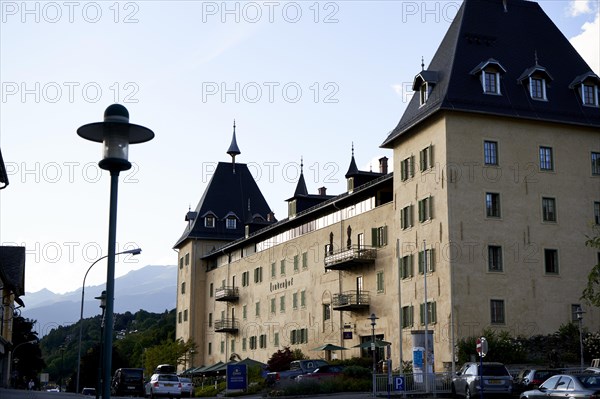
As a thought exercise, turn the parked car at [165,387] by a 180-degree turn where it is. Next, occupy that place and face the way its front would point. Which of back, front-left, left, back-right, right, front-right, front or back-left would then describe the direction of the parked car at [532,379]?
front-left

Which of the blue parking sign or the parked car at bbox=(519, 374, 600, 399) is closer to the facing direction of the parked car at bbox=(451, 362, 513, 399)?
the blue parking sign

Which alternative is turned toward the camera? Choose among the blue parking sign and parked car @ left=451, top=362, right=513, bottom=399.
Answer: the blue parking sign

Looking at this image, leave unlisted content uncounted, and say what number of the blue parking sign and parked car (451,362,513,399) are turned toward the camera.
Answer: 1

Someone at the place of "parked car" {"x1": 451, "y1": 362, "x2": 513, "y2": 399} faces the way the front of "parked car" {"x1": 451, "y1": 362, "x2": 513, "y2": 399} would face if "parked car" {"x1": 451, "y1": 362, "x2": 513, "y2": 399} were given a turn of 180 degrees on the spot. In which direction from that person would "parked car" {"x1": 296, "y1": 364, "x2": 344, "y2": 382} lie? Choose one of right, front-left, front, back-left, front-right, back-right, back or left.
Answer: back

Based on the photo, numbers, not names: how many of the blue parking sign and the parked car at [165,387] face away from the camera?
1

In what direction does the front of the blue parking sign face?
toward the camera

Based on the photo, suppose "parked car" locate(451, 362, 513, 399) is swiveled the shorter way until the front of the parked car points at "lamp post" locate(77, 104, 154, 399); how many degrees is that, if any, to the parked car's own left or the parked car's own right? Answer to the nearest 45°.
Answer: approximately 135° to the parked car's own left

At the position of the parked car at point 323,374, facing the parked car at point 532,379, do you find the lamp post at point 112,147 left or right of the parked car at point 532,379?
right

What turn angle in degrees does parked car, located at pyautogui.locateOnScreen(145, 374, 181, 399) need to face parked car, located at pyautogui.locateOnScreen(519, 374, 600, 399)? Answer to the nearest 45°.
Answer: approximately 135° to its right

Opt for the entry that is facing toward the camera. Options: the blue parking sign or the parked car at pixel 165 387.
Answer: the blue parking sign

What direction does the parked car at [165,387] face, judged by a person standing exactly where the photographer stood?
facing away from the viewer

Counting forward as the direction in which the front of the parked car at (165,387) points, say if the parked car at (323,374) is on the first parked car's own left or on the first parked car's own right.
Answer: on the first parked car's own right

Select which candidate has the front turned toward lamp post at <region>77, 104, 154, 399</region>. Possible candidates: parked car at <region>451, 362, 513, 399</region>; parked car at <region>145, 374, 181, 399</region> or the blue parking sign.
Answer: the blue parking sign

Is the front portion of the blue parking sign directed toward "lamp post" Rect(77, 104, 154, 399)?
yes
